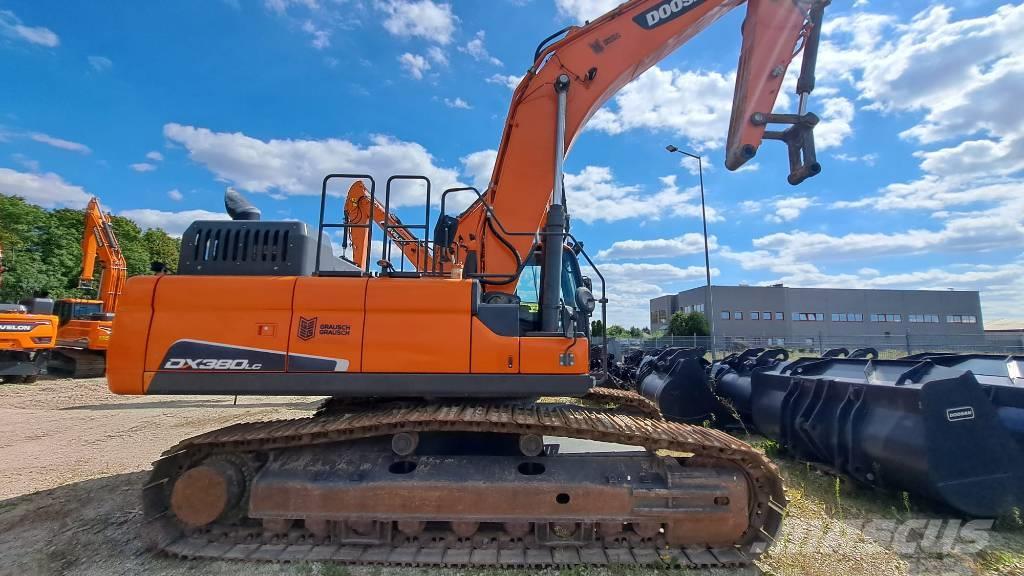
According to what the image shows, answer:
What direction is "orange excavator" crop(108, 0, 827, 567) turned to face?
to the viewer's right

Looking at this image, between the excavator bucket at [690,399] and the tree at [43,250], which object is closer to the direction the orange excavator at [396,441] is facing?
the excavator bucket

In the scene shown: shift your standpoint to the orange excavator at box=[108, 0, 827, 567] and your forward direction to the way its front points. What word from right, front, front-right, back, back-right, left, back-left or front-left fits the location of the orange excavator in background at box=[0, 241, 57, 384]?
back-left

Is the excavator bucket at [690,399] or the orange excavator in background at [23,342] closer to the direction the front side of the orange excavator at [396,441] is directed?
the excavator bucket

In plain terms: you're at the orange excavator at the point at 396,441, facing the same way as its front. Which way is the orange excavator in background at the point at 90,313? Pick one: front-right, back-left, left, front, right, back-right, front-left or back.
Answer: back-left

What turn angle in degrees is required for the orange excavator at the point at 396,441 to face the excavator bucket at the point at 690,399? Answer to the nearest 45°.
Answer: approximately 45° to its left

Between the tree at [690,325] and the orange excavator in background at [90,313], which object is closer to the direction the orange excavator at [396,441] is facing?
the tree

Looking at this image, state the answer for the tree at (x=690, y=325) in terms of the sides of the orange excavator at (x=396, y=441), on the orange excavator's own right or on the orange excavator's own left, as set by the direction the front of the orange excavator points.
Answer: on the orange excavator's own left

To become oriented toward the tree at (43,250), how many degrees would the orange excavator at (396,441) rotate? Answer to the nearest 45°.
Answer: approximately 135° to its left
